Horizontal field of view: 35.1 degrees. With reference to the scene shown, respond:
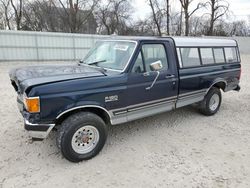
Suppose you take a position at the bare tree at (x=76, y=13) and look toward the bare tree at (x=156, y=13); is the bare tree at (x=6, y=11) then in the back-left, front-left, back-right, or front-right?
back-left

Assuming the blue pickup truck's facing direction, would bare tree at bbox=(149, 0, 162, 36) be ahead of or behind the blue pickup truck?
behind

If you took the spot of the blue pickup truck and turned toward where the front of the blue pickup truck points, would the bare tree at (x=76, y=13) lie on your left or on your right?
on your right

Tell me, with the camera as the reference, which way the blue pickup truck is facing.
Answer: facing the viewer and to the left of the viewer

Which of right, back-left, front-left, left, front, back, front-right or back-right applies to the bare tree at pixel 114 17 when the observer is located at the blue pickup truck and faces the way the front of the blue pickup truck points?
back-right
